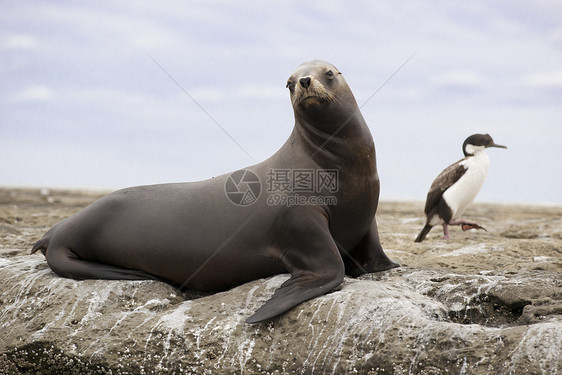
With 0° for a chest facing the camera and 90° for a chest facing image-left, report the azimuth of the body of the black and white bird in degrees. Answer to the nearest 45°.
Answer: approximately 270°
